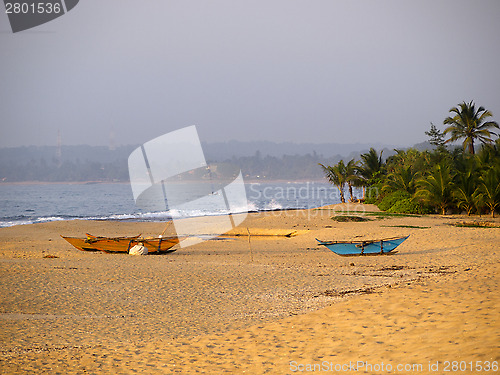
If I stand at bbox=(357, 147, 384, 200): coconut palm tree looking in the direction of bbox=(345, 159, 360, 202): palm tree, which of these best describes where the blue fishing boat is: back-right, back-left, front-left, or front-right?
front-left
